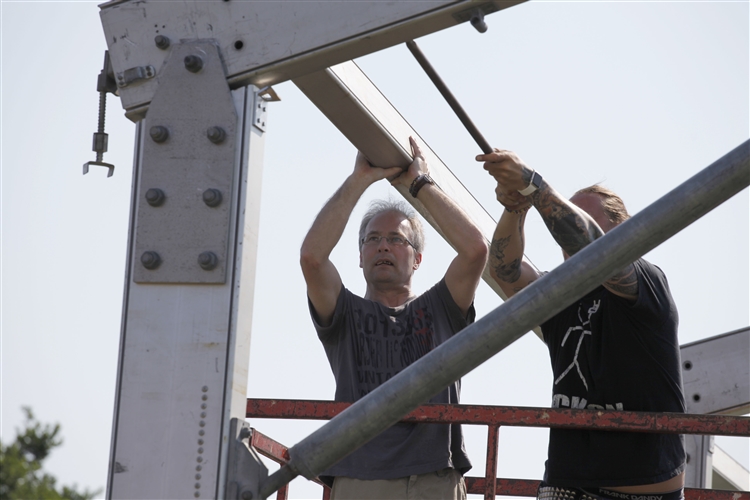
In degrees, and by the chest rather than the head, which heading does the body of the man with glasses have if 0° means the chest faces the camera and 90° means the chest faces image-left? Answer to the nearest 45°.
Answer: approximately 0°

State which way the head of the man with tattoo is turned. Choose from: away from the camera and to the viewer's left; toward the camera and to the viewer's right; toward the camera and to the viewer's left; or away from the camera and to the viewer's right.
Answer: toward the camera and to the viewer's left

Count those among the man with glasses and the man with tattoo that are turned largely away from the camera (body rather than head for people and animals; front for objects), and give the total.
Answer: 0

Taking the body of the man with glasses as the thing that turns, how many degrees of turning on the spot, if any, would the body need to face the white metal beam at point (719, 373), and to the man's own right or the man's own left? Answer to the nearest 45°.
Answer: approximately 135° to the man's own left

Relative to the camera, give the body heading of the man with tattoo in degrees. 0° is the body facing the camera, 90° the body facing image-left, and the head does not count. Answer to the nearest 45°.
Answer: approximately 45°

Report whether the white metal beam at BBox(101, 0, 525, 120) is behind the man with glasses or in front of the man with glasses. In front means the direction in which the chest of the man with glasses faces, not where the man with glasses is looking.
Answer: in front

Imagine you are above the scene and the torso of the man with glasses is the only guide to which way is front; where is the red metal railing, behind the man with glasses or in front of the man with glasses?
in front

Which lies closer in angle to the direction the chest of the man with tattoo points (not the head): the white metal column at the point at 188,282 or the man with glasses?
the white metal column

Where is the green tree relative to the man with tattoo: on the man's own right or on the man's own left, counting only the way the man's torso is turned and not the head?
on the man's own right
